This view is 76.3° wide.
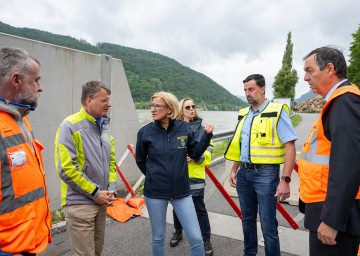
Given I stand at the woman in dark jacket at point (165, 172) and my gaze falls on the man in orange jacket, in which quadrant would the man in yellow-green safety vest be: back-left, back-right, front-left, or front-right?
back-left

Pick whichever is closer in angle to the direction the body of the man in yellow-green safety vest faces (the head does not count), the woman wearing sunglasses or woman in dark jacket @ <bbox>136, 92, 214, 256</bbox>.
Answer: the woman in dark jacket

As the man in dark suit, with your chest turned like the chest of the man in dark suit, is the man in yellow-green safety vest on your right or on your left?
on your right

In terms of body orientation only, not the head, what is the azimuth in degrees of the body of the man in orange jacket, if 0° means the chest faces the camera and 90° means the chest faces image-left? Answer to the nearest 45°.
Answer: approximately 270°

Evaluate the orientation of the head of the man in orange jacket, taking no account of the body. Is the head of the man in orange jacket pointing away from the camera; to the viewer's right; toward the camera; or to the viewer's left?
to the viewer's right

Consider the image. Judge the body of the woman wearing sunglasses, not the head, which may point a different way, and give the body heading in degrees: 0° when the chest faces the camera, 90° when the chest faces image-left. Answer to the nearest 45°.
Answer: approximately 0°

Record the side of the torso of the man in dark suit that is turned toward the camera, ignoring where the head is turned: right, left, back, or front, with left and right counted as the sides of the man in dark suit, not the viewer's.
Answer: left

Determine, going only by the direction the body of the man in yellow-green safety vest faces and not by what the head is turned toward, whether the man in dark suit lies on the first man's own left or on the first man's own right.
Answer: on the first man's own left

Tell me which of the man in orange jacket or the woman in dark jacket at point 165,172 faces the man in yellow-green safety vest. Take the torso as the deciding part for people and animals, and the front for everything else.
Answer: the man in orange jacket

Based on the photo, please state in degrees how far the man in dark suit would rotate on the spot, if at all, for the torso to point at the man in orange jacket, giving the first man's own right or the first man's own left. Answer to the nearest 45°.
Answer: approximately 45° to the first man's own left

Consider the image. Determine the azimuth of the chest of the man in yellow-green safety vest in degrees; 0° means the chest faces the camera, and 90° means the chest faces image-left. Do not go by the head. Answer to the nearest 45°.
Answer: approximately 45°

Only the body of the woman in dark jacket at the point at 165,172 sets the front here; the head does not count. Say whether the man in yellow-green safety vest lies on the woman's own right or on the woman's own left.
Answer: on the woman's own left
